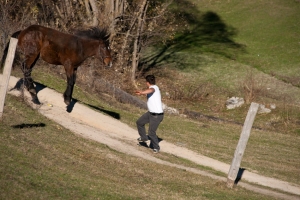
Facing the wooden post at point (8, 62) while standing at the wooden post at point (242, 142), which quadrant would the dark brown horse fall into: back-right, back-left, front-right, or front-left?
front-right

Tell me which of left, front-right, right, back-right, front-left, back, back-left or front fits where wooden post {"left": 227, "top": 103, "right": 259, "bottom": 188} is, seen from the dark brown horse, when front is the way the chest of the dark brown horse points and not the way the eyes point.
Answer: front-right

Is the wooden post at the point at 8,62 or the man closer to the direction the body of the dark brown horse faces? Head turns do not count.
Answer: the man

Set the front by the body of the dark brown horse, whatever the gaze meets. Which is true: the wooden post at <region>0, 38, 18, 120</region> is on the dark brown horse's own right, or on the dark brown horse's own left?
on the dark brown horse's own right

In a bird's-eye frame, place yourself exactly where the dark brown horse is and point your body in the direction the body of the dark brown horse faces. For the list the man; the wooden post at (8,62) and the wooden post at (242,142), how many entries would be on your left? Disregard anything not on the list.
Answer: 0

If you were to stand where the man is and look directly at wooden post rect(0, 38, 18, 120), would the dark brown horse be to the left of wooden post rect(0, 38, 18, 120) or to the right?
right

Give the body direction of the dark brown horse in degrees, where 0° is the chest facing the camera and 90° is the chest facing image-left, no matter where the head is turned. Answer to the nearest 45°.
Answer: approximately 270°
